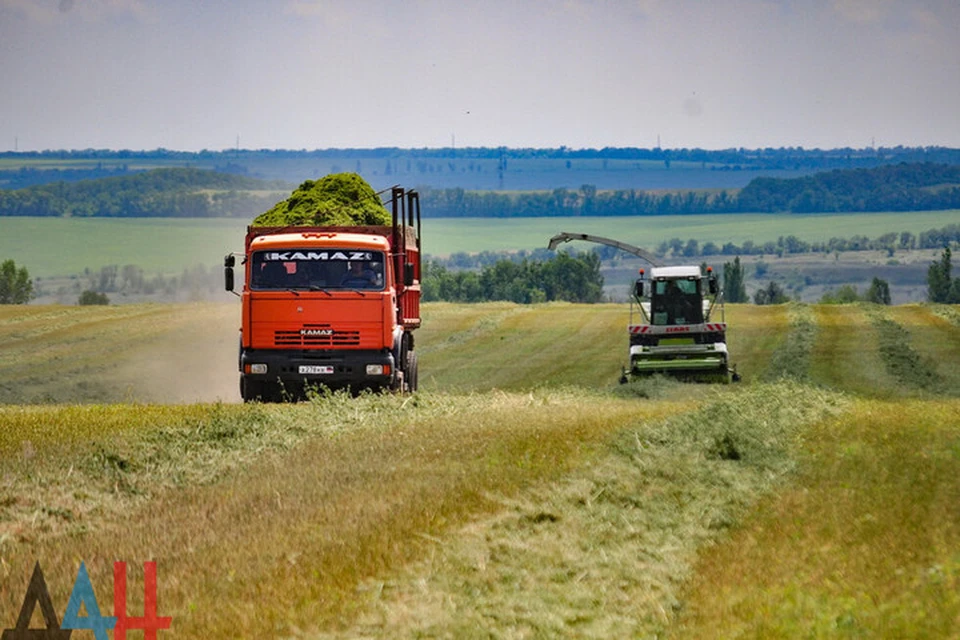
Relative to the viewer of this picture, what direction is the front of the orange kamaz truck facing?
facing the viewer
